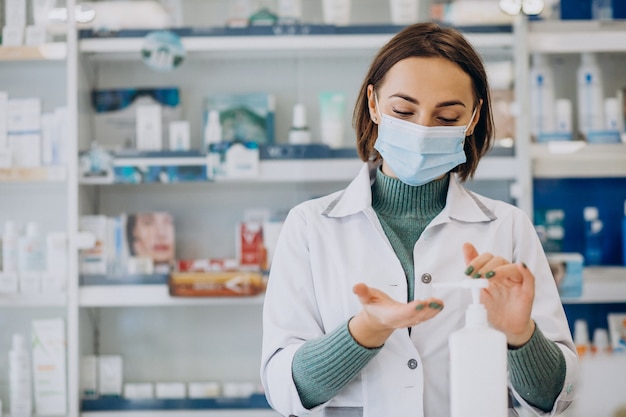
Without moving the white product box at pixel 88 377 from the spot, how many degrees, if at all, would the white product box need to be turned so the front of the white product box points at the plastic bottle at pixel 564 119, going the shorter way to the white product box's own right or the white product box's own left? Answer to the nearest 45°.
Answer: approximately 90° to the white product box's own left

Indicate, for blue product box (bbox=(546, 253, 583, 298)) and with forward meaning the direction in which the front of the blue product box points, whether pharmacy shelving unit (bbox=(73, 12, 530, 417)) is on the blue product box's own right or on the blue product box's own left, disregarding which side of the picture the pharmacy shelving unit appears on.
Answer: on the blue product box's own right

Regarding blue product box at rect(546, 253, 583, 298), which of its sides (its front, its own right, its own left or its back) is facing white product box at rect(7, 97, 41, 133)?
right

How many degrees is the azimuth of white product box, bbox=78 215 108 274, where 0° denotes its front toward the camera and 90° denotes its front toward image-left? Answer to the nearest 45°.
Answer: approximately 0°

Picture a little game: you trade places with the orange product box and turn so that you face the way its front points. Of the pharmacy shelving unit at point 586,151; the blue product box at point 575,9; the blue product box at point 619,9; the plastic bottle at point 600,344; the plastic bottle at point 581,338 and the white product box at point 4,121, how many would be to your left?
5

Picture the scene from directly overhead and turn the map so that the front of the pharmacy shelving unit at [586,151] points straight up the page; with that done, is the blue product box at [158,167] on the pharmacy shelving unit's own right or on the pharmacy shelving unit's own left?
on the pharmacy shelving unit's own right

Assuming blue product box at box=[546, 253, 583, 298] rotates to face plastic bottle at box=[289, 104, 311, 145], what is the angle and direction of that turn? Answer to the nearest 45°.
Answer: approximately 90° to its right
